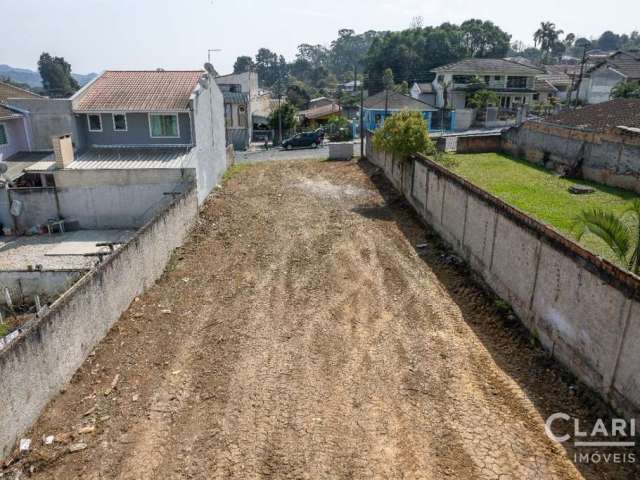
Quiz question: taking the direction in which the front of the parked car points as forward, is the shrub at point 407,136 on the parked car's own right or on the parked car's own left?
on the parked car's own left

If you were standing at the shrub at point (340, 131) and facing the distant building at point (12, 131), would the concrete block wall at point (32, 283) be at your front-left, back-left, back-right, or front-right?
front-left

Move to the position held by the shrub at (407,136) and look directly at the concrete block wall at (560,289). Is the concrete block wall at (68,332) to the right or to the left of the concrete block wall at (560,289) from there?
right
